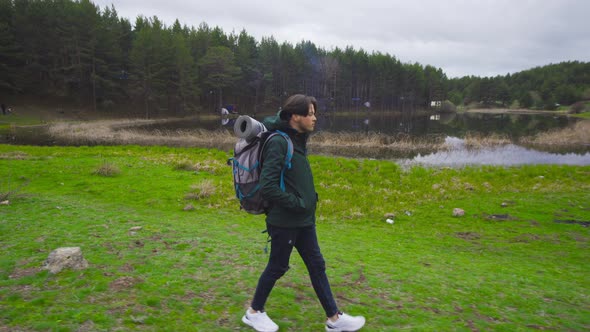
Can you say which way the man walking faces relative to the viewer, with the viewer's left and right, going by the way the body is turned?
facing to the right of the viewer

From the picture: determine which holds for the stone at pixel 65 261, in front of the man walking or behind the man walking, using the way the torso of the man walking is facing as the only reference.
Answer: behind

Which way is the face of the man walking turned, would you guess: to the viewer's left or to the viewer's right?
to the viewer's right

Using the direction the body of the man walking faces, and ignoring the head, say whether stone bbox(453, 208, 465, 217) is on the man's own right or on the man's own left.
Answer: on the man's own left
